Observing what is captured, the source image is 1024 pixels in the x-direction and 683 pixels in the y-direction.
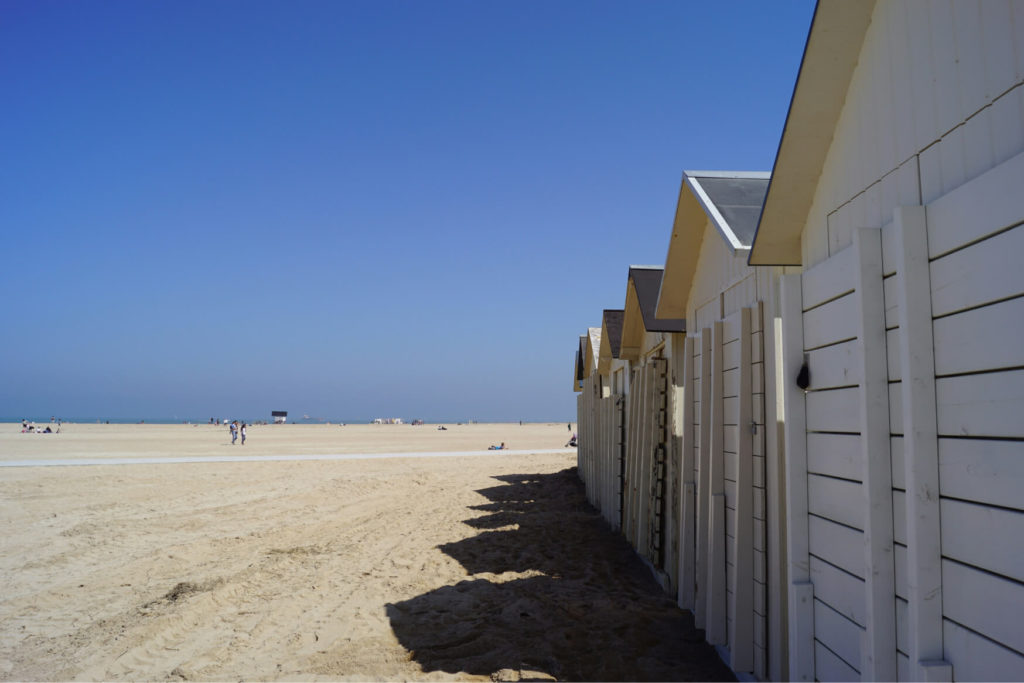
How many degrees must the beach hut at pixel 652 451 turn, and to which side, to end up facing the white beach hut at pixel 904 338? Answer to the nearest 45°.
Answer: approximately 90° to its left

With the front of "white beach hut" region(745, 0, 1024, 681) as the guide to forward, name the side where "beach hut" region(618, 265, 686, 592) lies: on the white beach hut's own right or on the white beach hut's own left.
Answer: on the white beach hut's own right

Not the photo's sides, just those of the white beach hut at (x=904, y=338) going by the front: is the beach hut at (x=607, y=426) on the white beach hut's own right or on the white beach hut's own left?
on the white beach hut's own right

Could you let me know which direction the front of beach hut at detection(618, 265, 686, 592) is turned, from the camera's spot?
facing to the left of the viewer

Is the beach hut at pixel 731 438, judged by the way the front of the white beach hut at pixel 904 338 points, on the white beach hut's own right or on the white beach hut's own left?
on the white beach hut's own right

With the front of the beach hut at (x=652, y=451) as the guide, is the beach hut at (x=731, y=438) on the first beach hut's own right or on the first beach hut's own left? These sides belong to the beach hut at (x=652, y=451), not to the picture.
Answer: on the first beach hut's own left

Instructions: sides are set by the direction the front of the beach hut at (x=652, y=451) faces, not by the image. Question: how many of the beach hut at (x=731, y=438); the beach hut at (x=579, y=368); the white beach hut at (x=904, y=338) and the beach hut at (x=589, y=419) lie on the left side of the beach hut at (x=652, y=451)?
2
